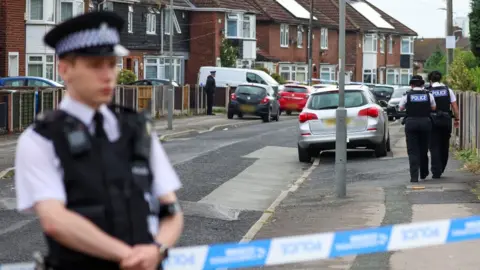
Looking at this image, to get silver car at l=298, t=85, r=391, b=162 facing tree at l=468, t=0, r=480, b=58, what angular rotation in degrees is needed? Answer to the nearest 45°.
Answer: approximately 45° to its right

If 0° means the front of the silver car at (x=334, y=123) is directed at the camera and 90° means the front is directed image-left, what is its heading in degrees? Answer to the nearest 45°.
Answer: approximately 180°

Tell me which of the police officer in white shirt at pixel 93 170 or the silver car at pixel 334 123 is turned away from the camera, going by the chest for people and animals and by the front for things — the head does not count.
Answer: the silver car
